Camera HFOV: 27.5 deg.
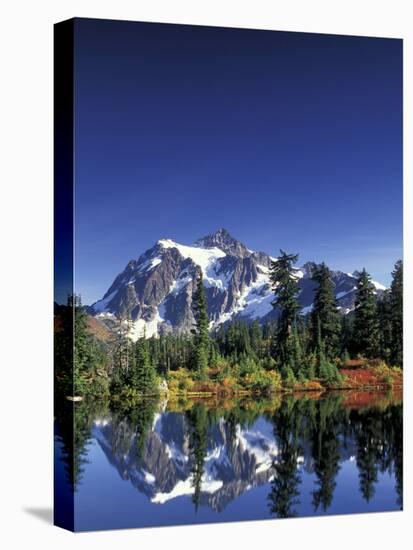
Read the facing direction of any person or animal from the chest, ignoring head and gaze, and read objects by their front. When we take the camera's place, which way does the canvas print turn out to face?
facing the viewer and to the right of the viewer
